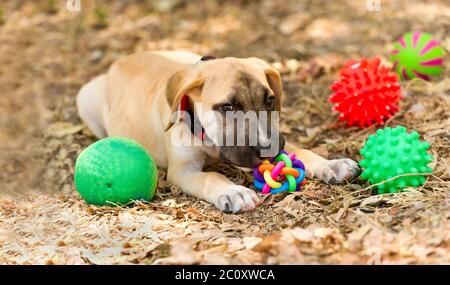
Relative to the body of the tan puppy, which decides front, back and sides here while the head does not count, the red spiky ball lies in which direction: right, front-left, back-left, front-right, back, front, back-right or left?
left

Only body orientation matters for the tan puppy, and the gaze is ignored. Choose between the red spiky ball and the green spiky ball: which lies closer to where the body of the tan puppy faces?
the green spiky ball

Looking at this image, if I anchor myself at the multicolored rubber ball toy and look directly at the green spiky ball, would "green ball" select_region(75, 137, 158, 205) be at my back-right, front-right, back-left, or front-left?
back-right

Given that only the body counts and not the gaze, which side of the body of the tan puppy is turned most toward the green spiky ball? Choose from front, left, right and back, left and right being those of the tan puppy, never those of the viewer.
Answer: front

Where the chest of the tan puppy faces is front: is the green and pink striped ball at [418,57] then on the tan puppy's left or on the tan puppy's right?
on the tan puppy's left

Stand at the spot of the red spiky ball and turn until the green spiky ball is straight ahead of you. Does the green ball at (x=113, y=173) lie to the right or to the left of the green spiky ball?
right

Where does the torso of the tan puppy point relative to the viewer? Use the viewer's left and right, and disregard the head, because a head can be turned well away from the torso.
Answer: facing the viewer and to the right of the viewer
